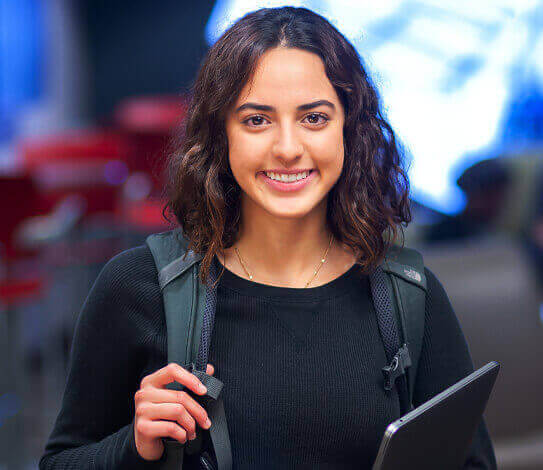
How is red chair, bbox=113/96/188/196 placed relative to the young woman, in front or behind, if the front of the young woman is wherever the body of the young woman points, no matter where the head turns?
behind

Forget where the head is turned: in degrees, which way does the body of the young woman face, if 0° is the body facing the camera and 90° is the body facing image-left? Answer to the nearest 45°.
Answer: approximately 0°

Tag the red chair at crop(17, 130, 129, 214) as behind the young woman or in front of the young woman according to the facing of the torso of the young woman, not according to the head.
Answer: behind
